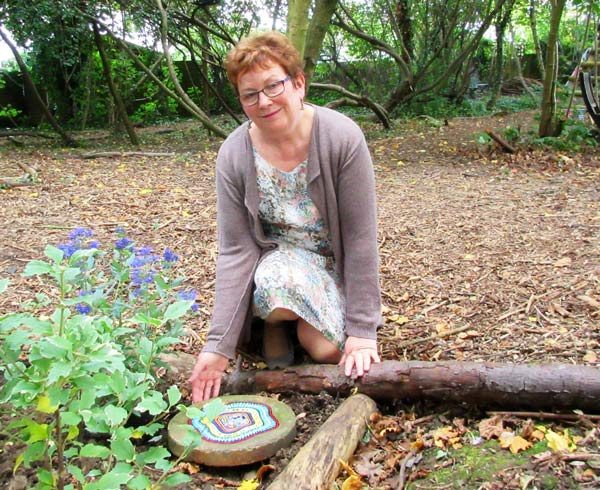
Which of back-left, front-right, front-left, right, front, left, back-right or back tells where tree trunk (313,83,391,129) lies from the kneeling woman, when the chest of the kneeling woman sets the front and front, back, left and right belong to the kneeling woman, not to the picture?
back

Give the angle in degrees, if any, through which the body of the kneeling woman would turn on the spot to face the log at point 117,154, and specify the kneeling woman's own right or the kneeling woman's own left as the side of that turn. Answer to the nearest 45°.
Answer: approximately 180°

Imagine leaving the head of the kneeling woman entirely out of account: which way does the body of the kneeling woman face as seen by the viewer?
toward the camera

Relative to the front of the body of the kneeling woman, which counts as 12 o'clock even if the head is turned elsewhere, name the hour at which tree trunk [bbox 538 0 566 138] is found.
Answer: The tree trunk is roughly at 7 o'clock from the kneeling woman.

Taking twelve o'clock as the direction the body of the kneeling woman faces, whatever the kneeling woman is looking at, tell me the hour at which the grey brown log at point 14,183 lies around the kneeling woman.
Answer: The grey brown log is roughly at 5 o'clock from the kneeling woman.

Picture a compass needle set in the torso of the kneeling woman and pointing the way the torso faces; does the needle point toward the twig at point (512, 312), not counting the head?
no

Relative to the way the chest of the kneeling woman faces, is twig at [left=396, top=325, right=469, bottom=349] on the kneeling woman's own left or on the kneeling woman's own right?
on the kneeling woman's own left

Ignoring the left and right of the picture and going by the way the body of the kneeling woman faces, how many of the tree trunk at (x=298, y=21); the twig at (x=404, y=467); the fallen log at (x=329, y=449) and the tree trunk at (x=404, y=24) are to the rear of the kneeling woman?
2

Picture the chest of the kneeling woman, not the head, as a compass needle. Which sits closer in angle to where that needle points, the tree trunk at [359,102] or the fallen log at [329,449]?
the fallen log

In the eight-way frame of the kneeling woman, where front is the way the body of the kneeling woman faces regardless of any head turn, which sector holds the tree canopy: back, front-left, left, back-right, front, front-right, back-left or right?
back

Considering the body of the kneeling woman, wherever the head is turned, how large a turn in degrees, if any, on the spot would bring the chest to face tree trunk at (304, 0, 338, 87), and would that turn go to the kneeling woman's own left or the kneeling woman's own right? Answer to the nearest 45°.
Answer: approximately 180°

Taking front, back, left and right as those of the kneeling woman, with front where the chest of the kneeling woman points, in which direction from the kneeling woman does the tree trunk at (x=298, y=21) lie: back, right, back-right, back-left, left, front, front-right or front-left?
back

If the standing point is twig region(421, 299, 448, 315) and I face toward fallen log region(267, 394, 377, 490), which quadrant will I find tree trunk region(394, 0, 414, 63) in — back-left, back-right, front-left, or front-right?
back-right

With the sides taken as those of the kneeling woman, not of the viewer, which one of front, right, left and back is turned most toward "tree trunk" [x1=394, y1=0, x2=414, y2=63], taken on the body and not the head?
back

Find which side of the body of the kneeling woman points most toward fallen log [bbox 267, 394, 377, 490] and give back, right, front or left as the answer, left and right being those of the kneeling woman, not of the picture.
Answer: front

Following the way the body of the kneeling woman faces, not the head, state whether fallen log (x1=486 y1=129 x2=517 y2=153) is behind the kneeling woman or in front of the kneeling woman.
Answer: behind

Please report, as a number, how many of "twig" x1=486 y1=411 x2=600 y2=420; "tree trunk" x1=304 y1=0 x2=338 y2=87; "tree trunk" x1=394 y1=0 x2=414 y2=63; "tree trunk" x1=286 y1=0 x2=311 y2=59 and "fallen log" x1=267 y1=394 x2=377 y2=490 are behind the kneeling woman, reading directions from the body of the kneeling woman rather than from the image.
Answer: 3

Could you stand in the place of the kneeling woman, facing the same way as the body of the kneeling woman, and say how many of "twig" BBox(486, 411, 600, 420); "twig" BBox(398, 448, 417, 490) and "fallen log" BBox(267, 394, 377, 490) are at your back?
0

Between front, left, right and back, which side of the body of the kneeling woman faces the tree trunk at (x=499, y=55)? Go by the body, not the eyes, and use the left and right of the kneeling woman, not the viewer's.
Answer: back
